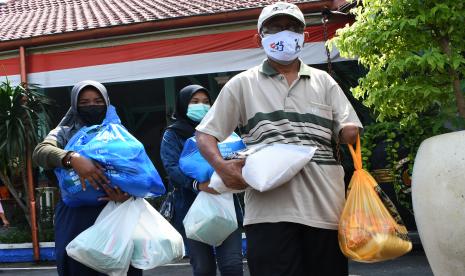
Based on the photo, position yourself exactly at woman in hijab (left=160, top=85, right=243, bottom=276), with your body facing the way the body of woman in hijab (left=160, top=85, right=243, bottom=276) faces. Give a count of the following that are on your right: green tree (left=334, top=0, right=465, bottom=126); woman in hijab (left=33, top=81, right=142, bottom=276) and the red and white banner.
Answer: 1

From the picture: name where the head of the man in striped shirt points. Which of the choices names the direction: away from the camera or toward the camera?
toward the camera

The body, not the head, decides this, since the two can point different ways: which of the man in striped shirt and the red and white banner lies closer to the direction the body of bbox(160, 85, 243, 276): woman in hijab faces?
the man in striped shirt

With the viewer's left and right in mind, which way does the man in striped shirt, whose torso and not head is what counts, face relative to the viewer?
facing the viewer

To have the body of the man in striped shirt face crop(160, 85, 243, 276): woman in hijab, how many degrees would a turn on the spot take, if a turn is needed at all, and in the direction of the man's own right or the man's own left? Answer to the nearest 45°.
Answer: approximately 135° to the man's own right

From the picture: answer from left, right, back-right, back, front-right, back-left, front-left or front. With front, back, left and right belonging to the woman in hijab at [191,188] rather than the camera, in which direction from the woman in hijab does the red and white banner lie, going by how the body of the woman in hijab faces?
back-left

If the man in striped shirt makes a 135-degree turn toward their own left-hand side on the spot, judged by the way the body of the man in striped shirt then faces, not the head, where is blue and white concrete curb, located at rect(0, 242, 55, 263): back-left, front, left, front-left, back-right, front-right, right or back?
left

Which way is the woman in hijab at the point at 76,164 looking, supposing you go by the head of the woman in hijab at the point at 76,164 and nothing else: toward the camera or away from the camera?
toward the camera

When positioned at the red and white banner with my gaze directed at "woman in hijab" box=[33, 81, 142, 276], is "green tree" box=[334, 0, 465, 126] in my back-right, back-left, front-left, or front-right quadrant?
front-left

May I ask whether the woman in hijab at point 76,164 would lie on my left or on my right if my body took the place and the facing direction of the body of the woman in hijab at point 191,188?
on my right

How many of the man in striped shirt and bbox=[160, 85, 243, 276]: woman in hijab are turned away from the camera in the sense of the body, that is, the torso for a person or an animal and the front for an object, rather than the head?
0

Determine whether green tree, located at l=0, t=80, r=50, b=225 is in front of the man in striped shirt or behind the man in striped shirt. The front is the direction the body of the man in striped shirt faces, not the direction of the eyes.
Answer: behind

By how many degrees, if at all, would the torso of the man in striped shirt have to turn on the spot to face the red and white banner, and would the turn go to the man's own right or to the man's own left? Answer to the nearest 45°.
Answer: approximately 180°
